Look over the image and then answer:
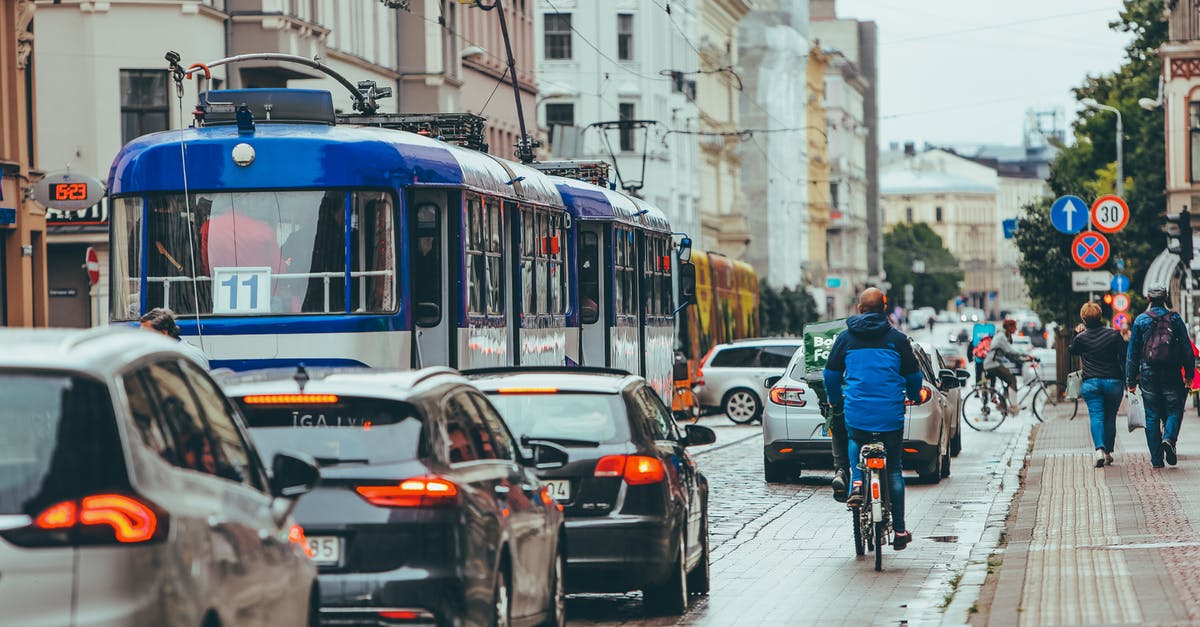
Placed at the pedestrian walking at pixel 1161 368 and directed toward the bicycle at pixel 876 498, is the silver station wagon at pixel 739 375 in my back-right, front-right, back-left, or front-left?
back-right

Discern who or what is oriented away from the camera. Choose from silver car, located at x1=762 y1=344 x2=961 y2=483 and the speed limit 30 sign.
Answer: the silver car

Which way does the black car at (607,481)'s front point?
away from the camera

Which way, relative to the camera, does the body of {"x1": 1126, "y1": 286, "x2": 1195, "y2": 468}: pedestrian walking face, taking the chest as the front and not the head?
away from the camera

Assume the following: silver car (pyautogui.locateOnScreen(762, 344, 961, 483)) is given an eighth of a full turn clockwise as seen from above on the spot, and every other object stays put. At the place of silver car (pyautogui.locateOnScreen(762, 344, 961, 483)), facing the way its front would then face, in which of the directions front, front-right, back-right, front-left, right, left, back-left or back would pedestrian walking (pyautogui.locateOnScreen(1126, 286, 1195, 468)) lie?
front-right

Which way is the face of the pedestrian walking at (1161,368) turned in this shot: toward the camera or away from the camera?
away from the camera

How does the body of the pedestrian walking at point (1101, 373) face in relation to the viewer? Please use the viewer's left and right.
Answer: facing away from the viewer

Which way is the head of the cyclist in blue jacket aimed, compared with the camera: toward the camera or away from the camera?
away from the camera

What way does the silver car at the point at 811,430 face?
away from the camera

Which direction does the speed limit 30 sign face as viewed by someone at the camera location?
facing the viewer

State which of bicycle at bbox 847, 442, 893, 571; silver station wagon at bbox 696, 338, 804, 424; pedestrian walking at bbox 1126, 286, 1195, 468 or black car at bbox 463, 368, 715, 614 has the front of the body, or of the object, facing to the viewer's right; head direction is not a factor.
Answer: the silver station wagon
